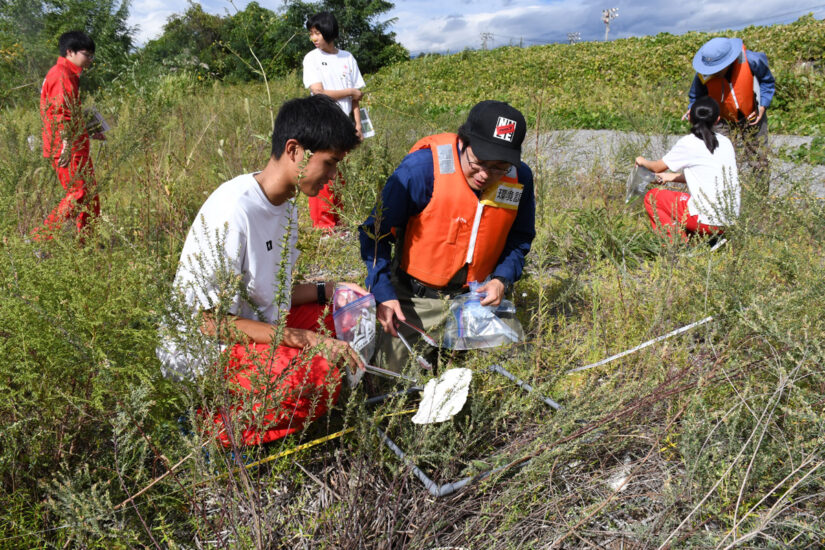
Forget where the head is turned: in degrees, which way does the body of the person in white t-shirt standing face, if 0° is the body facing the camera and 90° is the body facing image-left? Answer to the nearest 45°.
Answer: approximately 0°

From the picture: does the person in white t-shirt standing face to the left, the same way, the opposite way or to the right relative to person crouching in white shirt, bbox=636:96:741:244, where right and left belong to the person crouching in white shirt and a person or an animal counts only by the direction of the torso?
the opposite way

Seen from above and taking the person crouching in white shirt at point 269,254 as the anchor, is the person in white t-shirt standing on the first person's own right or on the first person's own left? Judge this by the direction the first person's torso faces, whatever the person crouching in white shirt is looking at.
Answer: on the first person's own left

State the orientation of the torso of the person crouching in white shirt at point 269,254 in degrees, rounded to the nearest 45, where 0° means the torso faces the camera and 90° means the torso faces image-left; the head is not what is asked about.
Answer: approximately 315°

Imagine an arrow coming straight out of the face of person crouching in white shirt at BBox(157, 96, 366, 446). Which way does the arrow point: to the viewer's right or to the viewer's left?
to the viewer's right

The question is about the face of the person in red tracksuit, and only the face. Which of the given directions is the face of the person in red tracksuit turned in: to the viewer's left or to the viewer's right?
to the viewer's right

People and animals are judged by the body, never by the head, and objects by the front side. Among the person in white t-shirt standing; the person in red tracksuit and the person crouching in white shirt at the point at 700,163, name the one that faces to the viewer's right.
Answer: the person in red tracksuit

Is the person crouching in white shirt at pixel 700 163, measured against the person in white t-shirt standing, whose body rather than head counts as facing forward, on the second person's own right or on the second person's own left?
on the second person's own left

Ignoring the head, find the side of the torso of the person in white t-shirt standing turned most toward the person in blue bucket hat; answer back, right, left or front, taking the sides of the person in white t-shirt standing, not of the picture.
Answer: left

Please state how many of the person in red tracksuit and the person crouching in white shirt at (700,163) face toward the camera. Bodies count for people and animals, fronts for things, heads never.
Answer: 0

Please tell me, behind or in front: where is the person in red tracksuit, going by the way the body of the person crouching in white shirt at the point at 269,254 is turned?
behind

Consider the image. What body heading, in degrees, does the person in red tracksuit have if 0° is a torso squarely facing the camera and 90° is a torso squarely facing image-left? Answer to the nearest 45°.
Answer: approximately 270°

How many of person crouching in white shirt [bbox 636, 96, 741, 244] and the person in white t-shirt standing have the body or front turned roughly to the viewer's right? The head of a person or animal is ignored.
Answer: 0

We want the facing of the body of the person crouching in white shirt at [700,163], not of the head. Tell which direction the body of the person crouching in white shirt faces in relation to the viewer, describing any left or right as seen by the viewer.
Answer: facing away from the viewer and to the left of the viewer
